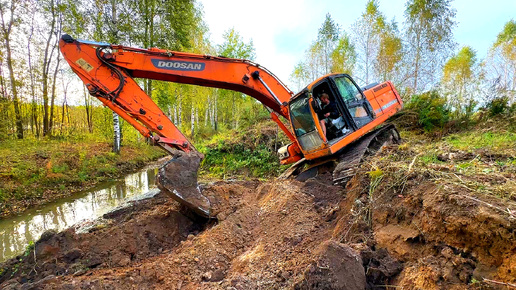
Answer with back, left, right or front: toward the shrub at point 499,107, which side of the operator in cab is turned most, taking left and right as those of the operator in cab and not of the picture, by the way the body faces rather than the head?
back

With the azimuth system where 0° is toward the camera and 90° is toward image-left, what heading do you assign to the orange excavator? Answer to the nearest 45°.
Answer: approximately 45°

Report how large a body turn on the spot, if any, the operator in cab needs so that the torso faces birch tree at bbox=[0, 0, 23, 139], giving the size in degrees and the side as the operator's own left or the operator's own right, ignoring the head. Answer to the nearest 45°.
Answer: approximately 45° to the operator's own right

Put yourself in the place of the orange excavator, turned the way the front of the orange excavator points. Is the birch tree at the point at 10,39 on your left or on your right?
on your right

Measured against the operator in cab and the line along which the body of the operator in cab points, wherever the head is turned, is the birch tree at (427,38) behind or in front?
behind

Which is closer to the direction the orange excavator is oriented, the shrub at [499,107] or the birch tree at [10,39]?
the birch tree
